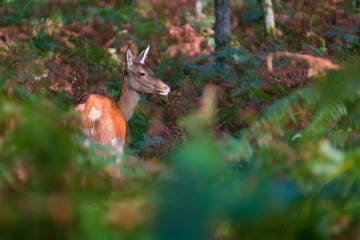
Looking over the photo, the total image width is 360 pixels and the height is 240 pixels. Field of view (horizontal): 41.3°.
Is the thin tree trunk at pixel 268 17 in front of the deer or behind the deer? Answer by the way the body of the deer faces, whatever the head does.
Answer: in front

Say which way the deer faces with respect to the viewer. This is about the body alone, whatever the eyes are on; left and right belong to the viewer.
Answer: facing away from the viewer and to the right of the viewer

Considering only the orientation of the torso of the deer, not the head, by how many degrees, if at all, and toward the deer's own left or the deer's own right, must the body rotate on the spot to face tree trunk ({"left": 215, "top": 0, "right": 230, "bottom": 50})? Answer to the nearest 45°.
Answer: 0° — it already faces it
